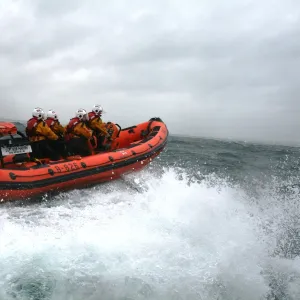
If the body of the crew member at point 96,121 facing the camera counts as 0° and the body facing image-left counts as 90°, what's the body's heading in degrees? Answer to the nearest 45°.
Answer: approximately 270°

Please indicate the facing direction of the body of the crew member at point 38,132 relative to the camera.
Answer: to the viewer's right

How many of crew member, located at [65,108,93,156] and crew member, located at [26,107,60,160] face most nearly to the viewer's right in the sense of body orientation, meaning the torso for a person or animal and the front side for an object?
2

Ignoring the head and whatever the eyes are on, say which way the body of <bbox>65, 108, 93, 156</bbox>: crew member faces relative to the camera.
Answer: to the viewer's right

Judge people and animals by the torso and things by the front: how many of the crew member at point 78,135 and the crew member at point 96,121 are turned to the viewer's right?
2

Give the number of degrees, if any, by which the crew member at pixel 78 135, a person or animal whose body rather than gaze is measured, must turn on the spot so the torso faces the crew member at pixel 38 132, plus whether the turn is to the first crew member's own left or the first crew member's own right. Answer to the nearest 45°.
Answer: approximately 135° to the first crew member's own right

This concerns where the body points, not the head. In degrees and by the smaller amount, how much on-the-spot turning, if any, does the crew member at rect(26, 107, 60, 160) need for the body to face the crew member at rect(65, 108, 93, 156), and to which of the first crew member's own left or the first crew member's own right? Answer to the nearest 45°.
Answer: approximately 45° to the first crew member's own left
